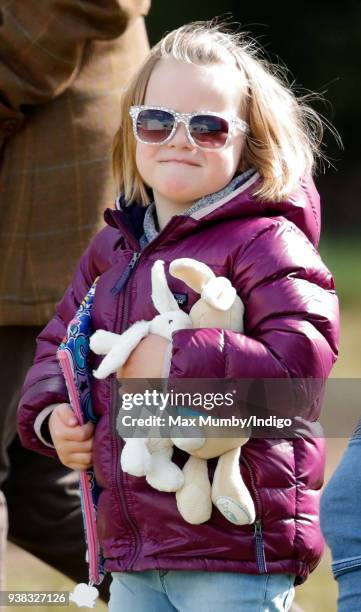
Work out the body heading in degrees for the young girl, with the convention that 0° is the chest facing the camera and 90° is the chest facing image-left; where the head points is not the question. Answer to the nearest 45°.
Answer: approximately 45°
